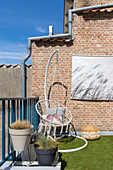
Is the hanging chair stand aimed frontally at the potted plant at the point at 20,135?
no

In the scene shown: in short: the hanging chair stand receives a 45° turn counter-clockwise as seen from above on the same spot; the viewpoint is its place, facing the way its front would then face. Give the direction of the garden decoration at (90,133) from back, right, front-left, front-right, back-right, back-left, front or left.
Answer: front

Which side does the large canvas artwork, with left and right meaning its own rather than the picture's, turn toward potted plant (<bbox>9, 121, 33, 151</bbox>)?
front

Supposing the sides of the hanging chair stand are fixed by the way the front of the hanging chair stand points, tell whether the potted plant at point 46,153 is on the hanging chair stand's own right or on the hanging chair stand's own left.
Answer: on the hanging chair stand's own right

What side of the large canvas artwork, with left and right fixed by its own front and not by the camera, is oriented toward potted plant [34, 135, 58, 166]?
front

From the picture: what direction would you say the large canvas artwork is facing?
toward the camera

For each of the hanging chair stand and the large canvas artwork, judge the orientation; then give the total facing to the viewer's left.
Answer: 0

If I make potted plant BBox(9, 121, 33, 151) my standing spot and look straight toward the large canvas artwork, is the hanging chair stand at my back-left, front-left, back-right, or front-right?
front-left

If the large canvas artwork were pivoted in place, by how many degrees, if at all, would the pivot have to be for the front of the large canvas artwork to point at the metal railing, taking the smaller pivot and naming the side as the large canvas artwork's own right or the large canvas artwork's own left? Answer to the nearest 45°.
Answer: approximately 45° to the large canvas artwork's own right

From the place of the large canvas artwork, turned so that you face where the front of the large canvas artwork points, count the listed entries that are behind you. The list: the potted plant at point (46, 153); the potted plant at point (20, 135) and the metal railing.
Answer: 0

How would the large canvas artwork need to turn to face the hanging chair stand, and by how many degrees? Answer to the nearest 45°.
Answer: approximately 45° to its right

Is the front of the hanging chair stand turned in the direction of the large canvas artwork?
no
